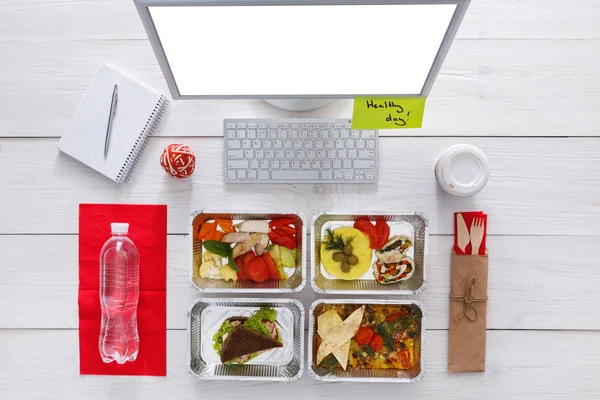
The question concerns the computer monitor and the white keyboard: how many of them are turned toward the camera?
2

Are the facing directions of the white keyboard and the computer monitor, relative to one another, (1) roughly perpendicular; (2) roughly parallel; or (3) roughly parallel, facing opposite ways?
roughly parallel

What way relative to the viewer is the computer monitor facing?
toward the camera

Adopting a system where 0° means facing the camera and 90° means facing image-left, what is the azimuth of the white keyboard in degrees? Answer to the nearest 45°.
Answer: approximately 0°
